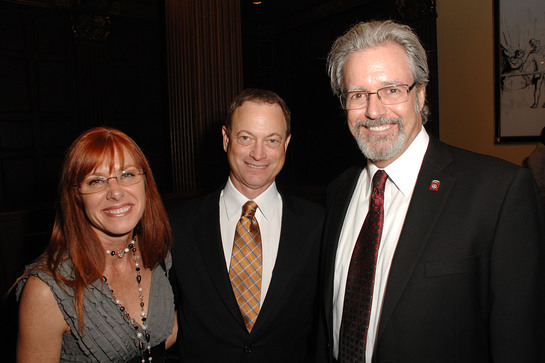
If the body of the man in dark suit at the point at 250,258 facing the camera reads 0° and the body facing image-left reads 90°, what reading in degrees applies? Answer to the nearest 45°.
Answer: approximately 0°

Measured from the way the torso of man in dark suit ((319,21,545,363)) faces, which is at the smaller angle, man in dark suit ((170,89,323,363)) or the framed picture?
the man in dark suit

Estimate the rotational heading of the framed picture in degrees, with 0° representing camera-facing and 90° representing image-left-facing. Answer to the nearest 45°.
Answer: approximately 0°

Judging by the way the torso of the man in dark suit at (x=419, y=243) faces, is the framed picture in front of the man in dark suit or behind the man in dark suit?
behind

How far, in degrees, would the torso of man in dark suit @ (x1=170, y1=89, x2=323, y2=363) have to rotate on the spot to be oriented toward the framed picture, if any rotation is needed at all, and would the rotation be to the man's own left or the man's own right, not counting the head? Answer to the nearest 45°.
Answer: approximately 135° to the man's own left

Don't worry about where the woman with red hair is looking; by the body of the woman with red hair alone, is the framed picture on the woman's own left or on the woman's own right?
on the woman's own left
